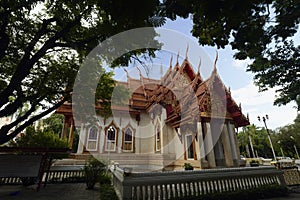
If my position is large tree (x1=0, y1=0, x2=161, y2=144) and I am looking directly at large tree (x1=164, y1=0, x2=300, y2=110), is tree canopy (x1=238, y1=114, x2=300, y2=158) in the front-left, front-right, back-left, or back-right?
front-left

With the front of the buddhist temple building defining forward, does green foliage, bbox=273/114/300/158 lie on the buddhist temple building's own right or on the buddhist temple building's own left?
on the buddhist temple building's own left

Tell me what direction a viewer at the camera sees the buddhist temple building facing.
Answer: facing the viewer and to the right of the viewer

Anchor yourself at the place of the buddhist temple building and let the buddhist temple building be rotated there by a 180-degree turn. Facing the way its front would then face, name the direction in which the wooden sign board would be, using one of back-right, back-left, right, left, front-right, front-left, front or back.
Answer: left

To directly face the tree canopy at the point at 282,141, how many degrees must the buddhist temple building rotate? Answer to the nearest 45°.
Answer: approximately 90° to its left

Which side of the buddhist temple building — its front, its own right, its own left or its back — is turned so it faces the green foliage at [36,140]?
right

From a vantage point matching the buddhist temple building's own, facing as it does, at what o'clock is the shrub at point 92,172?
The shrub is roughly at 3 o'clock from the buddhist temple building.

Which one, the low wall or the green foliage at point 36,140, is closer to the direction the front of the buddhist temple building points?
the low wall

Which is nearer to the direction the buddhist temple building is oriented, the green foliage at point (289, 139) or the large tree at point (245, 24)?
the large tree
